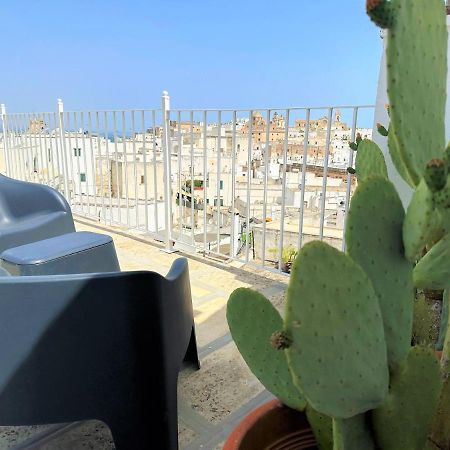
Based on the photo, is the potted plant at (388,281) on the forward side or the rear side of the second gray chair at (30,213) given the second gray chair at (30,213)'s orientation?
on the forward side

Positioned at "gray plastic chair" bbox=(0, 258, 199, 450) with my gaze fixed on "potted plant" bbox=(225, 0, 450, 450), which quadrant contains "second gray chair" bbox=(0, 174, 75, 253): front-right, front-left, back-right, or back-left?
back-left

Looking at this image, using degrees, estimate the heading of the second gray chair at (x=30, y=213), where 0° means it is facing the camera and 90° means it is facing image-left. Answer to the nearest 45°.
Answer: approximately 315°

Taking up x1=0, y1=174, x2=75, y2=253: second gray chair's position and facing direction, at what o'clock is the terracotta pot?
The terracotta pot is roughly at 1 o'clock from the second gray chair.

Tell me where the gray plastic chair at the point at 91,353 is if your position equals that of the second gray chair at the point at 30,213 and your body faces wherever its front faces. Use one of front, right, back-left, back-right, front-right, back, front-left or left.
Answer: front-right

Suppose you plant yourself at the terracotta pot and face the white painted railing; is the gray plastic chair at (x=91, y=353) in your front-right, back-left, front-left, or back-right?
front-left
